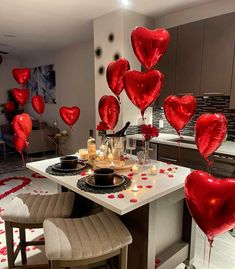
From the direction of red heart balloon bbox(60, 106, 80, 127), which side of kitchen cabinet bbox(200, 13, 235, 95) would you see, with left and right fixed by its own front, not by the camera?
front

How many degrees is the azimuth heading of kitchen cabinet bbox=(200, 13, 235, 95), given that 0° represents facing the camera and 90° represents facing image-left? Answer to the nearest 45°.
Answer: approximately 45°

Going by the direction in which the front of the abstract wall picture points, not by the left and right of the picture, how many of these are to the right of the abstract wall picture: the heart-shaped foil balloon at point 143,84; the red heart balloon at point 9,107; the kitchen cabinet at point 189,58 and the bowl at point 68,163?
1

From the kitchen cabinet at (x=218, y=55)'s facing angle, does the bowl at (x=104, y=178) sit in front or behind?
in front

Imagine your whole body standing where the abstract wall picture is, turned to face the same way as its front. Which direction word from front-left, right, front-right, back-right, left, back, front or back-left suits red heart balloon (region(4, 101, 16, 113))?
right

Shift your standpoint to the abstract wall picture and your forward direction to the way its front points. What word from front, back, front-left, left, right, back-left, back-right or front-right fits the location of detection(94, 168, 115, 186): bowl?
front-left

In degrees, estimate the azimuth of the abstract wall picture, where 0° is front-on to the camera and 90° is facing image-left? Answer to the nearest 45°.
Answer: approximately 45°

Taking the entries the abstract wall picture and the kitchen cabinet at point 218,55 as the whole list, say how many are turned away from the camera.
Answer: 0

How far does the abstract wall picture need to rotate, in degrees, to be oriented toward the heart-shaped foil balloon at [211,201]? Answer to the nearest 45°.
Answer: approximately 45° to its left

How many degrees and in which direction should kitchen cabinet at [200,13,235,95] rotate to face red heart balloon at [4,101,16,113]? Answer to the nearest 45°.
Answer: approximately 45° to its right

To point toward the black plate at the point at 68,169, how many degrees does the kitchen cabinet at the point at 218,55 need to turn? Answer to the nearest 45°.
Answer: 0° — it already faces it

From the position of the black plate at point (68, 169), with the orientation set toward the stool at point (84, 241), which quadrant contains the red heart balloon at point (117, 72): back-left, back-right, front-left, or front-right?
back-left

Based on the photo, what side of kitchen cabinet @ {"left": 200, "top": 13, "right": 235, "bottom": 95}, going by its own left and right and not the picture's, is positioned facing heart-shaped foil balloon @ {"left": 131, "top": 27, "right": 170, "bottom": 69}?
front

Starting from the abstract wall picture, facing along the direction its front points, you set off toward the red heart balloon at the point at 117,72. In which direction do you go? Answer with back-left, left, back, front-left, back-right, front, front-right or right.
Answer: front-left

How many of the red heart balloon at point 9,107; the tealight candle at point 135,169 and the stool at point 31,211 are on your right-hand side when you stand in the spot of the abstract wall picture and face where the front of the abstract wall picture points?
1
